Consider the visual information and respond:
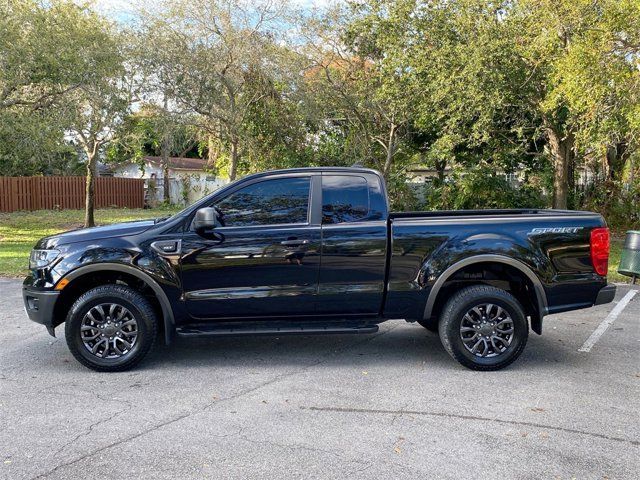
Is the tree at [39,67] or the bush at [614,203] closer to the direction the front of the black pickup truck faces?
the tree

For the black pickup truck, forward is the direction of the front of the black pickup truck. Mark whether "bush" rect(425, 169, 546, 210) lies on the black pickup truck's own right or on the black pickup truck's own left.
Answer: on the black pickup truck's own right

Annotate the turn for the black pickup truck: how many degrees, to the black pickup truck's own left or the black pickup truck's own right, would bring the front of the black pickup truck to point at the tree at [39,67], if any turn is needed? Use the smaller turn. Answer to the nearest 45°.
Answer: approximately 45° to the black pickup truck's own right

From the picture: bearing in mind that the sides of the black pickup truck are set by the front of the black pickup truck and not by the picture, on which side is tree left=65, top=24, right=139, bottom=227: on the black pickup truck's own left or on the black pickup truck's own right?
on the black pickup truck's own right

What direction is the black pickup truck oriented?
to the viewer's left

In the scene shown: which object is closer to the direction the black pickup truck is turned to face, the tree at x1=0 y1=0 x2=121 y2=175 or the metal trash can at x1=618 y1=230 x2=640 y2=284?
the tree

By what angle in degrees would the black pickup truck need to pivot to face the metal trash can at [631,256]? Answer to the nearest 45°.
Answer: approximately 135° to its right

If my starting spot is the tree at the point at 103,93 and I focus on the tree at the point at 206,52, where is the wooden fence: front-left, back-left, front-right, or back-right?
front-left
